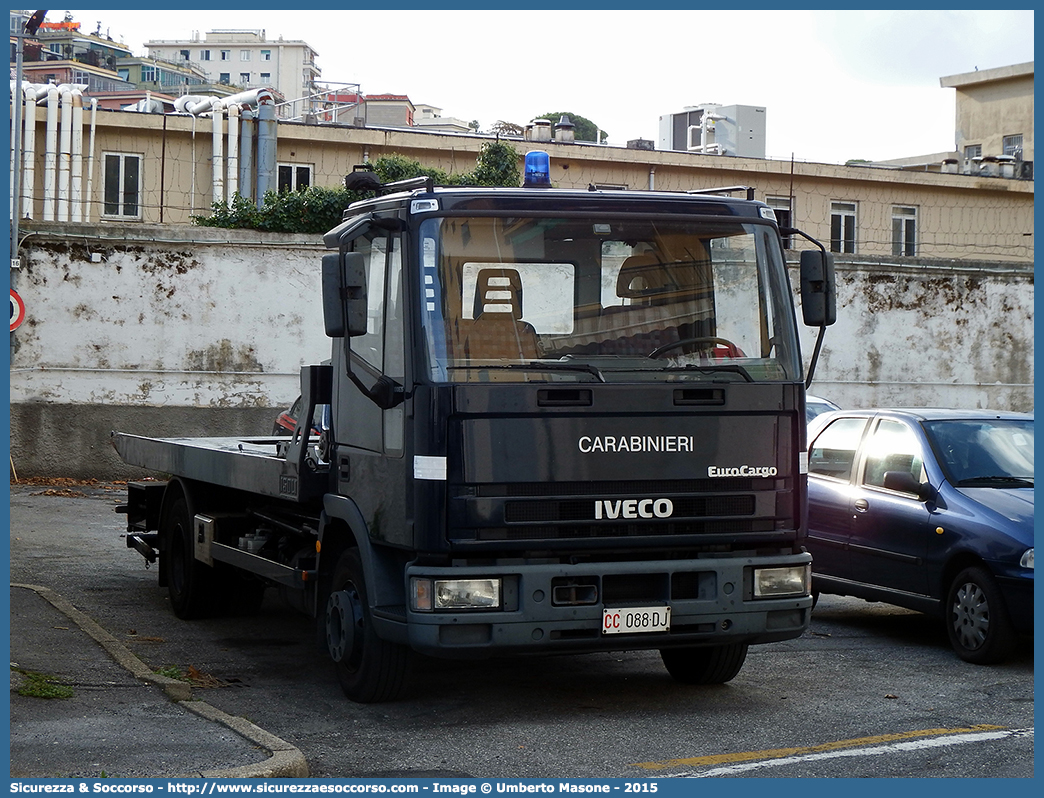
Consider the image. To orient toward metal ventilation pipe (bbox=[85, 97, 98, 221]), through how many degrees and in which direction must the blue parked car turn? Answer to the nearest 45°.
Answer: approximately 180°

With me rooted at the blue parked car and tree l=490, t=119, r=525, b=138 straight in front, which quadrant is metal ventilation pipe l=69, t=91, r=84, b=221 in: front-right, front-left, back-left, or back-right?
front-left

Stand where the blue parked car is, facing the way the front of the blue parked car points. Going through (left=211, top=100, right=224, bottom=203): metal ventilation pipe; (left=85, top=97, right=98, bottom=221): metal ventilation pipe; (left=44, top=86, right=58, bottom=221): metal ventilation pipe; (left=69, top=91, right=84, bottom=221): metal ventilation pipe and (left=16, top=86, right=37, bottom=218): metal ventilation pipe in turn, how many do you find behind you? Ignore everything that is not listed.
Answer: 5

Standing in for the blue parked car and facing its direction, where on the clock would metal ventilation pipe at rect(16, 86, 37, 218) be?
The metal ventilation pipe is roughly at 6 o'clock from the blue parked car.

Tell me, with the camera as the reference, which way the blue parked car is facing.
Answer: facing the viewer and to the right of the viewer

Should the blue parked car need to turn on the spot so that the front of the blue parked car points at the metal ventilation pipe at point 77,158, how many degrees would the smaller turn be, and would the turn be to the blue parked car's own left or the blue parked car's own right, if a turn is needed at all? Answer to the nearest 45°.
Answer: approximately 180°

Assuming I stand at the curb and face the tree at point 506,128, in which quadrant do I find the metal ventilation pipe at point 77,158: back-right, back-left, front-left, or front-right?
front-left

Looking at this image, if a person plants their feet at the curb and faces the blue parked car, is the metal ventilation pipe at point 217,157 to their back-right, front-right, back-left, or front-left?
front-left

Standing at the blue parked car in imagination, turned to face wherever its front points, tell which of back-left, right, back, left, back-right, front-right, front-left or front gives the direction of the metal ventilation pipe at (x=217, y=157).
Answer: back

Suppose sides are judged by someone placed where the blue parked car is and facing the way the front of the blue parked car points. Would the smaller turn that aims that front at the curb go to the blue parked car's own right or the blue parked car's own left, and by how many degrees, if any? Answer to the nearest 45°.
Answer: approximately 90° to the blue parked car's own right
